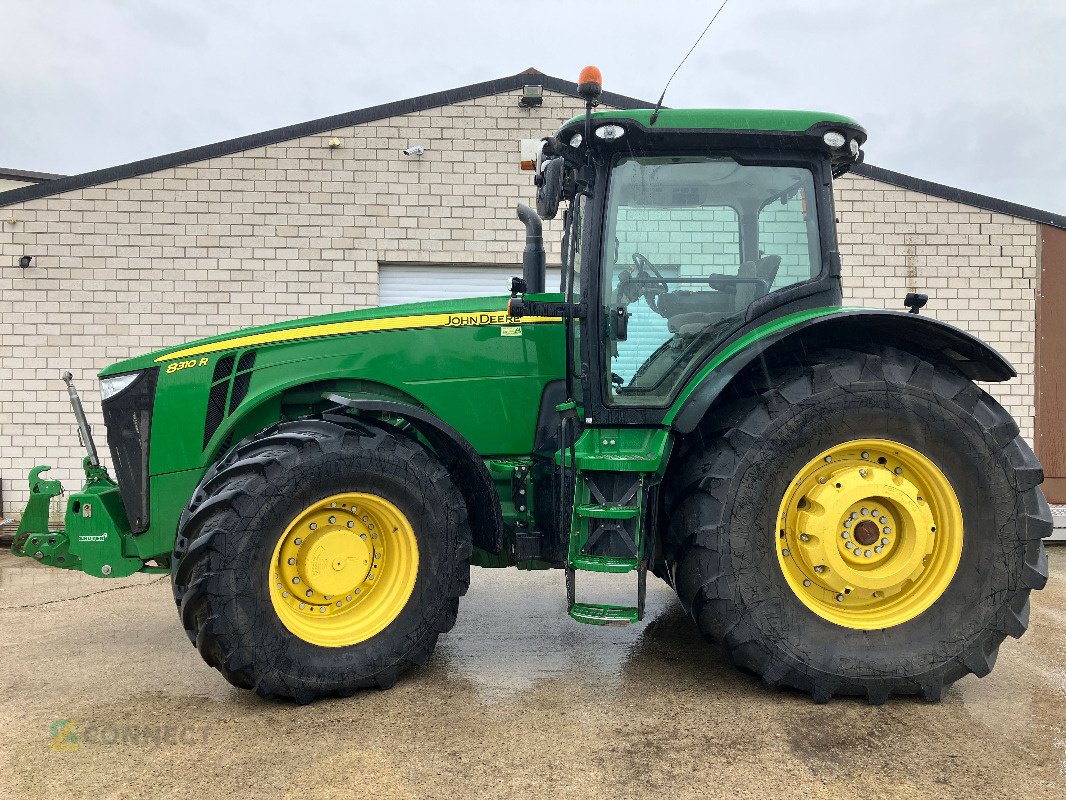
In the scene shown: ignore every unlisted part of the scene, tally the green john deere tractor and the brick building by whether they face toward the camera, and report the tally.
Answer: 1

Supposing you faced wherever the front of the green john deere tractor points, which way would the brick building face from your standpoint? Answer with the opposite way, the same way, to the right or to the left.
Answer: to the left

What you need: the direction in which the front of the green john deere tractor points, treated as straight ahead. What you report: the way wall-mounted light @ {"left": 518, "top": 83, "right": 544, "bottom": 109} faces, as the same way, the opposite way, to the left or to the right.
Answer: to the left

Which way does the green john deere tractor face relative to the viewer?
to the viewer's left

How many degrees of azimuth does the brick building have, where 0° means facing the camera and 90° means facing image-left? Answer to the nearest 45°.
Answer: approximately 0°

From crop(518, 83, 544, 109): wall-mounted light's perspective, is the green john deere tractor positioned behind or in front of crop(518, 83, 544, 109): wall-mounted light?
in front

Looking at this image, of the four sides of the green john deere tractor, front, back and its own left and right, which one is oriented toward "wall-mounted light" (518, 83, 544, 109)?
right

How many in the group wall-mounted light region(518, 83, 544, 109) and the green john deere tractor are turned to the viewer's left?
1

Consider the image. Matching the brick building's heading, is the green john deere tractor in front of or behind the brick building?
in front

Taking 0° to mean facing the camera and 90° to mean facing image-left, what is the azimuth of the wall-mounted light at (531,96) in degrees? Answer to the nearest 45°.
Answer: approximately 0°
